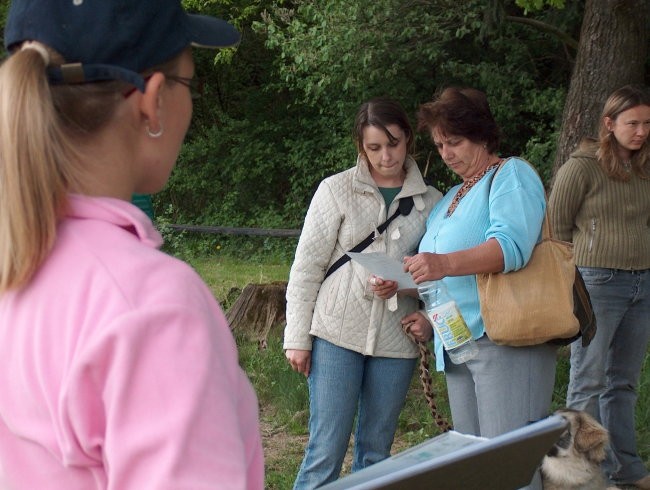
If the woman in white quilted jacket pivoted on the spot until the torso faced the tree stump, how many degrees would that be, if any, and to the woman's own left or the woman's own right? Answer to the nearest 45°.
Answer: approximately 180°

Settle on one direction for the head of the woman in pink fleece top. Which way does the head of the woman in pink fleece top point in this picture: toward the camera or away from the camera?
away from the camera

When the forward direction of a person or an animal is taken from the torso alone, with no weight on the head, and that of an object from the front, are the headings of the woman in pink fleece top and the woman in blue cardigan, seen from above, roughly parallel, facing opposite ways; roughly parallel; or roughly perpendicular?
roughly parallel, facing opposite ways

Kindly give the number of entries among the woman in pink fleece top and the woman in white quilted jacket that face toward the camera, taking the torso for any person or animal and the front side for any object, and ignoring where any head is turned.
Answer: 1

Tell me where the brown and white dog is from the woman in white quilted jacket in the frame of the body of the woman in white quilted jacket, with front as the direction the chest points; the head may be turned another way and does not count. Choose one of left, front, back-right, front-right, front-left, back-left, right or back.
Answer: left

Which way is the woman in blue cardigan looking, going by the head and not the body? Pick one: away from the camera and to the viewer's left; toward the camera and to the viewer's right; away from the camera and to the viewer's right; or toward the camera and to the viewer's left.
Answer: toward the camera and to the viewer's left

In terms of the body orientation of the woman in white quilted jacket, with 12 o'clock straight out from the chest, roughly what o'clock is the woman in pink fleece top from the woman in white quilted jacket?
The woman in pink fleece top is roughly at 12 o'clock from the woman in white quilted jacket.

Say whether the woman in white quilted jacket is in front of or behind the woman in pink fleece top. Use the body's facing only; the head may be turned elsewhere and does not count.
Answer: in front

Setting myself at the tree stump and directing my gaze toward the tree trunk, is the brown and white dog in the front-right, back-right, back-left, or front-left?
front-right

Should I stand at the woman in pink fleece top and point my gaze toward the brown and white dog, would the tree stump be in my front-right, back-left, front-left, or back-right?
front-left

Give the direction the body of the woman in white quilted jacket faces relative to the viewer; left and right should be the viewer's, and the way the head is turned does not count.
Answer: facing the viewer

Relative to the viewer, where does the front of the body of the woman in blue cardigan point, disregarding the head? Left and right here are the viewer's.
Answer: facing the viewer and to the left of the viewer

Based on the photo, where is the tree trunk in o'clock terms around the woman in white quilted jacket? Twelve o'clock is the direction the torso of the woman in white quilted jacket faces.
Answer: The tree trunk is roughly at 7 o'clock from the woman in white quilted jacket.

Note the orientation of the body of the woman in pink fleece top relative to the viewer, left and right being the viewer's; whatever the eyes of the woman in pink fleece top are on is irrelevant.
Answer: facing away from the viewer and to the right of the viewer

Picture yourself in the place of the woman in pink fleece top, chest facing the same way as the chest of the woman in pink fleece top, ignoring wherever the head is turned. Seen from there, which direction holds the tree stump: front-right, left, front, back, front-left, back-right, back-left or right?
front-left
